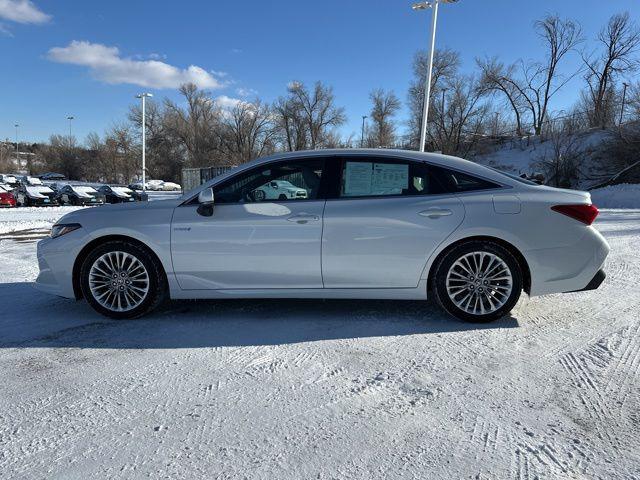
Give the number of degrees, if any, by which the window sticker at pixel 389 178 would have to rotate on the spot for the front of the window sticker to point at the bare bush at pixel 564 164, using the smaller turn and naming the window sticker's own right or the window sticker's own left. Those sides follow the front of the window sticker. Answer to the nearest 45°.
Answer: approximately 180°

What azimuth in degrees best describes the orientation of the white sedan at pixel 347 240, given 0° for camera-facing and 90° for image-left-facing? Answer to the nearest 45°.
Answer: approximately 90°

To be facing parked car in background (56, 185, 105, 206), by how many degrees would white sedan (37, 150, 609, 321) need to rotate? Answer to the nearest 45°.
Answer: approximately 45° to its right

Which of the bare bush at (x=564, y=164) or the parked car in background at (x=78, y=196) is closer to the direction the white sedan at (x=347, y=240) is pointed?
the parked car in background

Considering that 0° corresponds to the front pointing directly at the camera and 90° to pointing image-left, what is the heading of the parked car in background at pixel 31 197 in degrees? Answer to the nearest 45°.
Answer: approximately 315°

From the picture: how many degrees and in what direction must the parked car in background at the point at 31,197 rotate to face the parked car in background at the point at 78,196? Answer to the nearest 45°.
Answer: approximately 45° to its left

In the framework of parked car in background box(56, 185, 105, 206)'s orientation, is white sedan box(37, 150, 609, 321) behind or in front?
in front

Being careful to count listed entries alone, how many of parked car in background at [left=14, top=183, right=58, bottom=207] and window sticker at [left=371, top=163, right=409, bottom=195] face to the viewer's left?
0

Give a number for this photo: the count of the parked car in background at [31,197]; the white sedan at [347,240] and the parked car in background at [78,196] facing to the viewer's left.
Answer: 1
